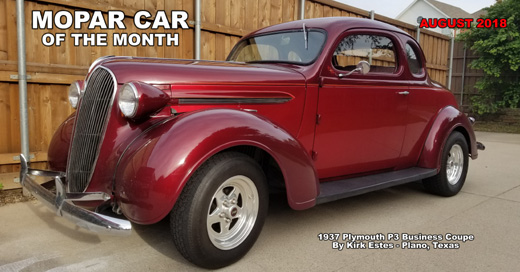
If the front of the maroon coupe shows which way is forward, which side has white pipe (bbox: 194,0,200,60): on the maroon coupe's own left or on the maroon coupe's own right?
on the maroon coupe's own right

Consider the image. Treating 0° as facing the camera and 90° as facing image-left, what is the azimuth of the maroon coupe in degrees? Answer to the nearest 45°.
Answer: approximately 45°
